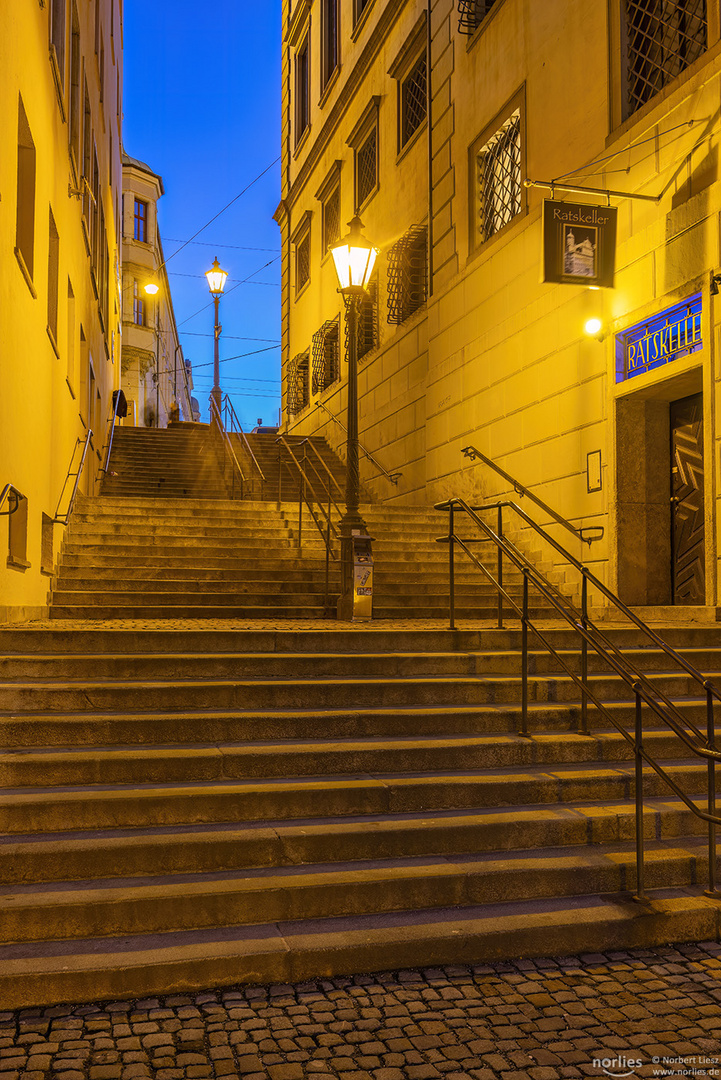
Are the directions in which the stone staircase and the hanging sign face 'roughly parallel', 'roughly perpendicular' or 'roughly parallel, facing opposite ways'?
roughly parallel

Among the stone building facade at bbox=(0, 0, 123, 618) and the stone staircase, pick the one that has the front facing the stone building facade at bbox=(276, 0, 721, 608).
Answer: the stone building facade at bbox=(0, 0, 123, 618)

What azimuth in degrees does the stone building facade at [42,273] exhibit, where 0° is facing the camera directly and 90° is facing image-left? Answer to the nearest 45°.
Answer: approximately 270°

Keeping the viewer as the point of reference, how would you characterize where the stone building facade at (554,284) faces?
facing the viewer and to the left of the viewer

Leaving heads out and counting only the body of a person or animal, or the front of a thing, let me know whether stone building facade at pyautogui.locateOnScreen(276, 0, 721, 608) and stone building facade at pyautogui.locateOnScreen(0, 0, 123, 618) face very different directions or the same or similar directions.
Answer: very different directions

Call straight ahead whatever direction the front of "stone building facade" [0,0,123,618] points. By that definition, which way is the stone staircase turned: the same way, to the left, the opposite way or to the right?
to the right

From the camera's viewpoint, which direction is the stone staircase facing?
toward the camera

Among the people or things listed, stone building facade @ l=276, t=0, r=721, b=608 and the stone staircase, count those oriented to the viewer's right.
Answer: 0

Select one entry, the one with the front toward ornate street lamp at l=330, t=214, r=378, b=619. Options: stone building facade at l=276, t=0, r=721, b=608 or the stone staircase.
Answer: the stone building facade

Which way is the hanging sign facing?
toward the camera

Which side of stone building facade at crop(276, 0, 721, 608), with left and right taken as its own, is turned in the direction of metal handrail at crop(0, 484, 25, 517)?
front

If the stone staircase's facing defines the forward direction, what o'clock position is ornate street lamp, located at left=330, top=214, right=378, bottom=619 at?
The ornate street lamp is roughly at 6 o'clock from the stone staircase.

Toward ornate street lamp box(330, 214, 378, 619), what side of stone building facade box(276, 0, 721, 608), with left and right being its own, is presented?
front

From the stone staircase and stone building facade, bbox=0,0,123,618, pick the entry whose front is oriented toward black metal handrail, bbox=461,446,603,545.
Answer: the stone building facade

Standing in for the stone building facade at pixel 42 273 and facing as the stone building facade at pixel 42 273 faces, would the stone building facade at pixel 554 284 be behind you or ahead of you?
ahead
